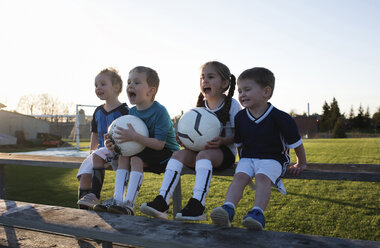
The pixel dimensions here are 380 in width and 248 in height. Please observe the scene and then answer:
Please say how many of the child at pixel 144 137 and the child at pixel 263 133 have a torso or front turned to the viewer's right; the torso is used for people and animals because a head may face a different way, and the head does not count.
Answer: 0

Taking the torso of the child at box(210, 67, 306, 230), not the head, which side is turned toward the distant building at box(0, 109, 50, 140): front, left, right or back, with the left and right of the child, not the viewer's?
right

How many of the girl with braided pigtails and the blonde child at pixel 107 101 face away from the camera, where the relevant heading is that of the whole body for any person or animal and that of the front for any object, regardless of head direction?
0

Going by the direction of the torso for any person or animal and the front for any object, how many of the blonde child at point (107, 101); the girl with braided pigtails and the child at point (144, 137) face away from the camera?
0

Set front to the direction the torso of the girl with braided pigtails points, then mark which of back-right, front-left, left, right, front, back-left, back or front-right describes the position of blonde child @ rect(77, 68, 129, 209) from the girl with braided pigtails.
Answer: right

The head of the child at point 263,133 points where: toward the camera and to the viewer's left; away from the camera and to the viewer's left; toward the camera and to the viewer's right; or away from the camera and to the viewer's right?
toward the camera and to the viewer's left

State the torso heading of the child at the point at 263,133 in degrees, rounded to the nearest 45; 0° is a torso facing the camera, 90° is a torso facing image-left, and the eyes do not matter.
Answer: approximately 45°

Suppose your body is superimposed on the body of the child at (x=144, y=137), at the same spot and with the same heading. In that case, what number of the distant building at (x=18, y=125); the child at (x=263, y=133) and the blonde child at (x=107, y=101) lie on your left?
1

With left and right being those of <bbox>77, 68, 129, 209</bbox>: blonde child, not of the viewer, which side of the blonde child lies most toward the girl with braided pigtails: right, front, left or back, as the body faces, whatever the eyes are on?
left
